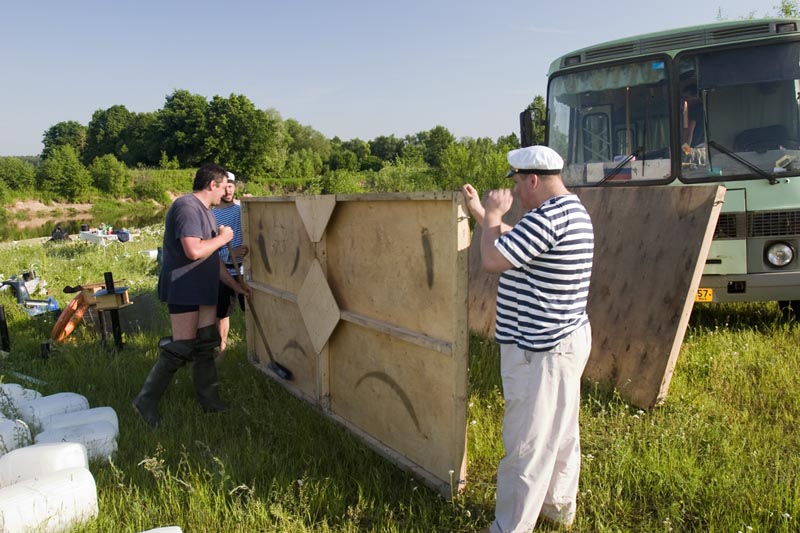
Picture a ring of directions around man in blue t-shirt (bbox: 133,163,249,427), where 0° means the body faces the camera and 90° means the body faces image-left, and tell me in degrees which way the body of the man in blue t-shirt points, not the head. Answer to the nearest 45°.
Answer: approximately 270°

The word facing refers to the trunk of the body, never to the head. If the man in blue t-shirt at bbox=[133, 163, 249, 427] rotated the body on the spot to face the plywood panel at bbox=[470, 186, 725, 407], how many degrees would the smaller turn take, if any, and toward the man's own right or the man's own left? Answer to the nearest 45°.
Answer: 0° — they already face it

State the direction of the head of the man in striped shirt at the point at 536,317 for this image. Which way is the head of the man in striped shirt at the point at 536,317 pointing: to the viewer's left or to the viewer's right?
to the viewer's left

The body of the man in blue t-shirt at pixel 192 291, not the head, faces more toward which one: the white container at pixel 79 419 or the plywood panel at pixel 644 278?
the plywood panel

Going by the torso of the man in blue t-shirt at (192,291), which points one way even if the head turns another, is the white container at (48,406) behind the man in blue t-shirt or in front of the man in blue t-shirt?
behind
